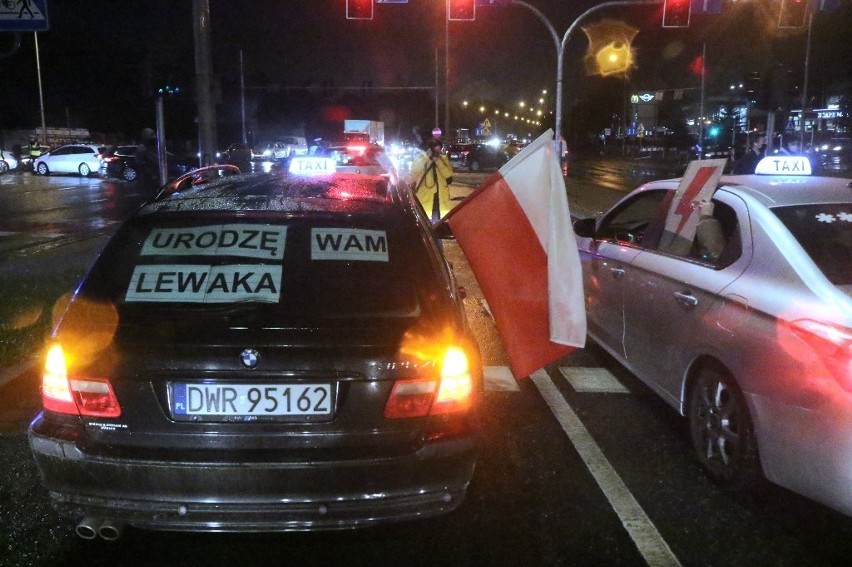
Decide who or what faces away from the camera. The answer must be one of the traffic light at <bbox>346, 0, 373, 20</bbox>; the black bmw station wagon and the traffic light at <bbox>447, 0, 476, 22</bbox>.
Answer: the black bmw station wagon

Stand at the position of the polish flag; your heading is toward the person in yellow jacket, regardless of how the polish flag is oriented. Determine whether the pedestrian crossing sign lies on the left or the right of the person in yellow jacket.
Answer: left

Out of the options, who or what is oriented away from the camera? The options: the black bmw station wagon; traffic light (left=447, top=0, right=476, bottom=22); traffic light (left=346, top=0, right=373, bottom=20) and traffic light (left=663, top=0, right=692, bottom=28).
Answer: the black bmw station wagon

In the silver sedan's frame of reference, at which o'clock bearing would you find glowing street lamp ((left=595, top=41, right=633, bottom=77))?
The glowing street lamp is roughly at 1 o'clock from the silver sedan.

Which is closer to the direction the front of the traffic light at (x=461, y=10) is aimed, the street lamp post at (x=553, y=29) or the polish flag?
the polish flag

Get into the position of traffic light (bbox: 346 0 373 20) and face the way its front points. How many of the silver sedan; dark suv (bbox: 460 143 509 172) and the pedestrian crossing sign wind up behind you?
1

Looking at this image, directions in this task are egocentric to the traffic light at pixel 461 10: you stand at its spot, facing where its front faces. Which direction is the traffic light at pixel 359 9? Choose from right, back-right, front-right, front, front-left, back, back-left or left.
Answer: right

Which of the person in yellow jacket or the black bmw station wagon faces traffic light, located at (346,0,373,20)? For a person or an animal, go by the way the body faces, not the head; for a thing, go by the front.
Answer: the black bmw station wagon

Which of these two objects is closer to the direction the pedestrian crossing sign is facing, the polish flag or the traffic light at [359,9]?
the polish flag

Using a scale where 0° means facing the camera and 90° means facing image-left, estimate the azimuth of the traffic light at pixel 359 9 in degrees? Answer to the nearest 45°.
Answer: approximately 0°

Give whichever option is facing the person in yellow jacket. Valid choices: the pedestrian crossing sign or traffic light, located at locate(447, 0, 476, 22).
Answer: the traffic light

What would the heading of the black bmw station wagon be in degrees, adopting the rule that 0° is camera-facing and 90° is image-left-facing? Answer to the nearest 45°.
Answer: approximately 180°
